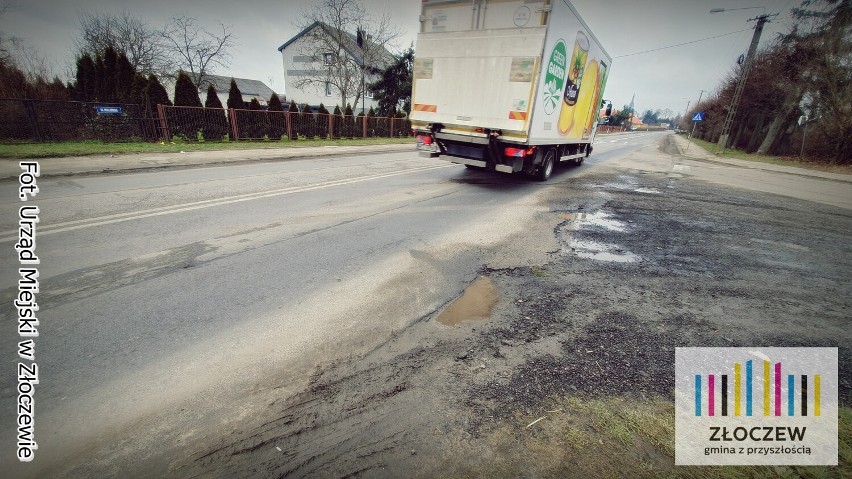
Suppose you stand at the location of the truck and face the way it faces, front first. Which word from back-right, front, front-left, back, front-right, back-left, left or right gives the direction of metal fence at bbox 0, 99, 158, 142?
back-left

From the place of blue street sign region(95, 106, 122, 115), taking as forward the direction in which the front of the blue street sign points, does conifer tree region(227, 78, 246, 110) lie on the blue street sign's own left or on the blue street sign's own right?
on the blue street sign's own left

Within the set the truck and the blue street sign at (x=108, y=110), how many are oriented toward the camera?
1

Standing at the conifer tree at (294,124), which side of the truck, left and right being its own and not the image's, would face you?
left

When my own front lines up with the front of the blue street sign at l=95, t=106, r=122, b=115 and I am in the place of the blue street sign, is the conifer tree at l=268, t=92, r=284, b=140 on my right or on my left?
on my left

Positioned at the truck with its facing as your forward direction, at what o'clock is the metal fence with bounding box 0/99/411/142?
The metal fence is roughly at 8 o'clock from the truck.

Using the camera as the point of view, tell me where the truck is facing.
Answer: facing away from the viewer and to the right of the viewer

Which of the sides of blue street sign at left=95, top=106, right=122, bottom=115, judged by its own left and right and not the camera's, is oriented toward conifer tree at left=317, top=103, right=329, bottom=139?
left

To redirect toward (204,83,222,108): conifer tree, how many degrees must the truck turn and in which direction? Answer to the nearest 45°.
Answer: approximately 90° to its left
